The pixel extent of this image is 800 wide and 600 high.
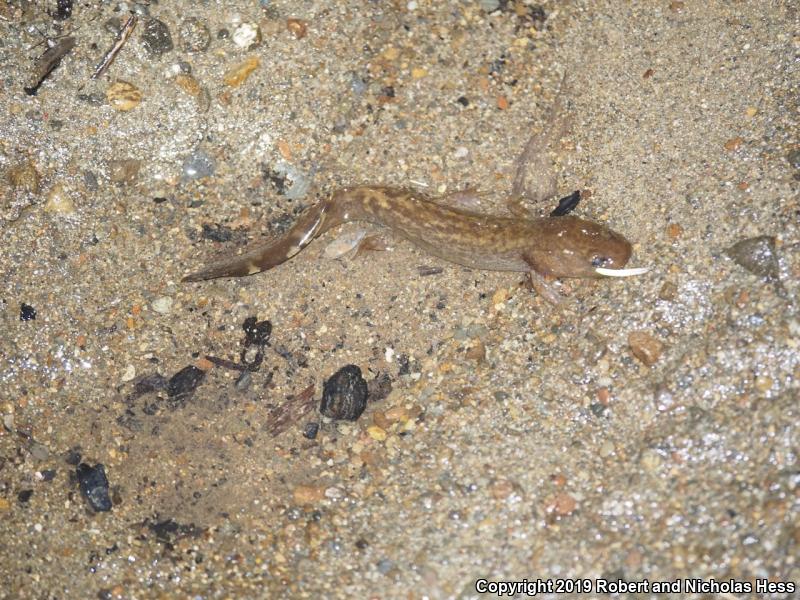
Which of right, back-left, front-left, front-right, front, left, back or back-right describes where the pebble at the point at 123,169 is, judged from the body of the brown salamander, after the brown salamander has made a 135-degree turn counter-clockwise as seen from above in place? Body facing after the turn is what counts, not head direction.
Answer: front-left

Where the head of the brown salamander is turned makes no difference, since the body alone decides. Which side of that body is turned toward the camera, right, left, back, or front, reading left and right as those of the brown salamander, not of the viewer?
right

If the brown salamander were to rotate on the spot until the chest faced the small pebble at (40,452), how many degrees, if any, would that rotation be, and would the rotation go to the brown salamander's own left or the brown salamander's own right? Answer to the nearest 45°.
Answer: approximately 180°

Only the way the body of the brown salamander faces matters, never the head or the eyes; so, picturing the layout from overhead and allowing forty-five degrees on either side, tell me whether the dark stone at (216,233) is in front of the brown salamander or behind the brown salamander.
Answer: behind

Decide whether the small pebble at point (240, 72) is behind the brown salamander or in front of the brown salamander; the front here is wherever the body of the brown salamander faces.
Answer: behind

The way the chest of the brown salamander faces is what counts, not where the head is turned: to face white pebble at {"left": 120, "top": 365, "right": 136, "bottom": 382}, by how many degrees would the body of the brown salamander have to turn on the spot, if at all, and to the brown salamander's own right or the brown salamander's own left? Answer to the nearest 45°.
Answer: approximately 180°

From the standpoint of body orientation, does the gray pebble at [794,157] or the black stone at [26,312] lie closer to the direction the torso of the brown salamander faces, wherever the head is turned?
the gray pebble

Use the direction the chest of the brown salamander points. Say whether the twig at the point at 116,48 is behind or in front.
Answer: behind

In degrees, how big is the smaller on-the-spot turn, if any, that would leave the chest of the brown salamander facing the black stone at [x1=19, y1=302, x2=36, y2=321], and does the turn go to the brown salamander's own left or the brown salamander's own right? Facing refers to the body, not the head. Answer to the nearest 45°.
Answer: approximately 180°
